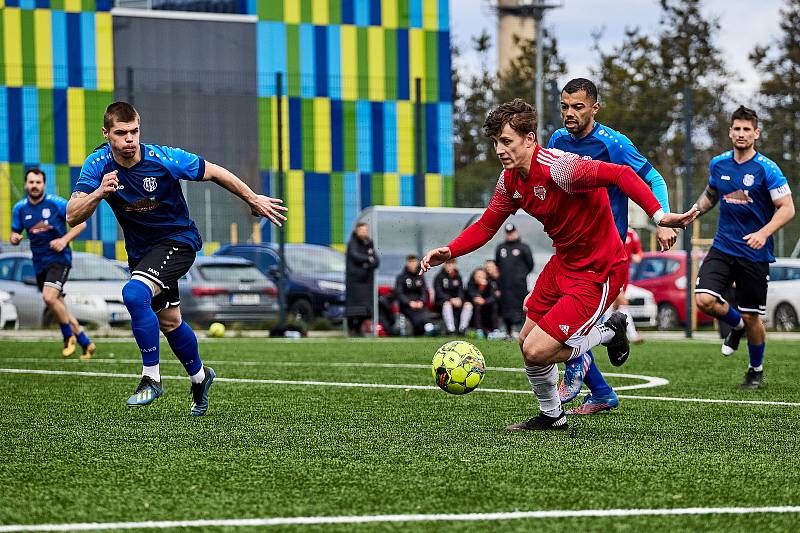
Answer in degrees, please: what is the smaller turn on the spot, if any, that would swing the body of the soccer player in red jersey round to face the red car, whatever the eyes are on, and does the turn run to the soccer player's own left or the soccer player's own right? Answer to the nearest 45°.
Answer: approximately 135° to the soccer player's own right

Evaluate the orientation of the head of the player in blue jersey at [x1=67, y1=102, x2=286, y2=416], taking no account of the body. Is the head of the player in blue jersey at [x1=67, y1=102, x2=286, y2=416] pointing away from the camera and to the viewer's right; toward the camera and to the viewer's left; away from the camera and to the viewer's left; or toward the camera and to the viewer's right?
toward the camera and to the viewer's right

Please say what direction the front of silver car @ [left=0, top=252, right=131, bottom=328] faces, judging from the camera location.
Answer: facing the viewer and to the right of the viewer

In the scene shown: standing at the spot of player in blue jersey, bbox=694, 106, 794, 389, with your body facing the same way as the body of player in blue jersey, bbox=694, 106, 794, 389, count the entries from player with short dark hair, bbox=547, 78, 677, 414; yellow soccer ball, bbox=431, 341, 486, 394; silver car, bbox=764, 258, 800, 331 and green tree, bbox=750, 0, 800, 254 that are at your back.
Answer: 2

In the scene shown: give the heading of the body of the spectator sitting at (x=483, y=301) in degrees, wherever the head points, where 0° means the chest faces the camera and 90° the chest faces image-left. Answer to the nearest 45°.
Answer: approximately 0°

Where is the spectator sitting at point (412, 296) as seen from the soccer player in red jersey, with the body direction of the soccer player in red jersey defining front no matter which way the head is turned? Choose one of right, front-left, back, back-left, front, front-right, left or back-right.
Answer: back-right

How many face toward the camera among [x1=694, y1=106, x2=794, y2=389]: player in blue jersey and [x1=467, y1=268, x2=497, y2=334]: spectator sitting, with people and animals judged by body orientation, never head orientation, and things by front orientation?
2

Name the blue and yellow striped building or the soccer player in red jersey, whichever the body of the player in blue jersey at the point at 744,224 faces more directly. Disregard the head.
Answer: the soccer player in red jersey

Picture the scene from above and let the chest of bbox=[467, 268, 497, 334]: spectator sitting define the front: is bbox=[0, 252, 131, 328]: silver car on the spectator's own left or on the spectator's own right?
on the spectator's own right

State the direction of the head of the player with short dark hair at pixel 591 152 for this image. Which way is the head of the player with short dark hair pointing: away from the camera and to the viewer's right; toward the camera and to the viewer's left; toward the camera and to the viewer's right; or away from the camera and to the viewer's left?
toward the camera and to the viewer's left
